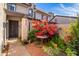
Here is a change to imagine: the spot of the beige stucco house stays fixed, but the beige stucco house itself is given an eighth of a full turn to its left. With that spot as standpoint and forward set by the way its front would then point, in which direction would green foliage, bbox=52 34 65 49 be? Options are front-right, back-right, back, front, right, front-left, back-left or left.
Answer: front

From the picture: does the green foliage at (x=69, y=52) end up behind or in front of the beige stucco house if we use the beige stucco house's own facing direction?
in front

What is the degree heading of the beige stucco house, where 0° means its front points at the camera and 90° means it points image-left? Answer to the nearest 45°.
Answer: approximately 315°
